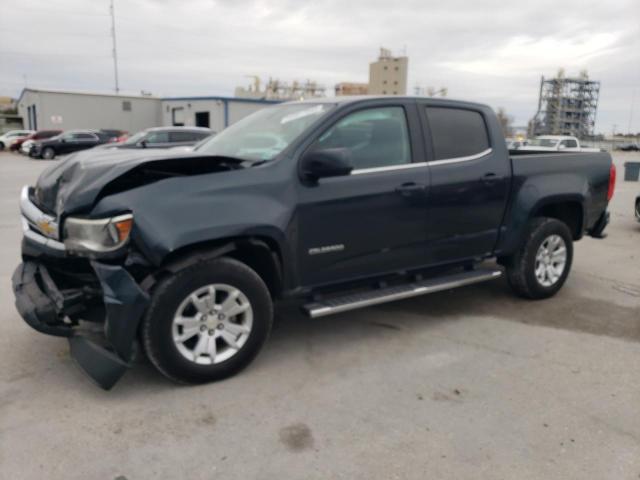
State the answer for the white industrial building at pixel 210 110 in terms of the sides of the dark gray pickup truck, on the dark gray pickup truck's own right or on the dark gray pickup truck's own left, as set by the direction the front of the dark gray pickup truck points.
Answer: on the dark gray pickup truck's own right

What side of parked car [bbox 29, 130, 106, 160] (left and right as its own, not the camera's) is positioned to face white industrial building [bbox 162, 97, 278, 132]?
back

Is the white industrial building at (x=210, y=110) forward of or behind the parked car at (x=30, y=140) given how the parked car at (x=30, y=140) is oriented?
behind

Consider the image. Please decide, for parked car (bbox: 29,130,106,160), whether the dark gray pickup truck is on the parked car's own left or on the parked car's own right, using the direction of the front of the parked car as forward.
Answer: on the parked car's own left

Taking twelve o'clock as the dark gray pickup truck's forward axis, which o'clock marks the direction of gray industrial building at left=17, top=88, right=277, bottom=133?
The gray industrial building is roughly at 4 o'clock from the dark gray pickup truck.

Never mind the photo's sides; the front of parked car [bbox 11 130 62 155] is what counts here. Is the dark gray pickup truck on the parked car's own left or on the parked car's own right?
on the parked car's own left

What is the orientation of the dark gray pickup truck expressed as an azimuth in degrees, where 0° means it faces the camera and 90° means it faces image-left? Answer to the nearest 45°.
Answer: approximately 45°
